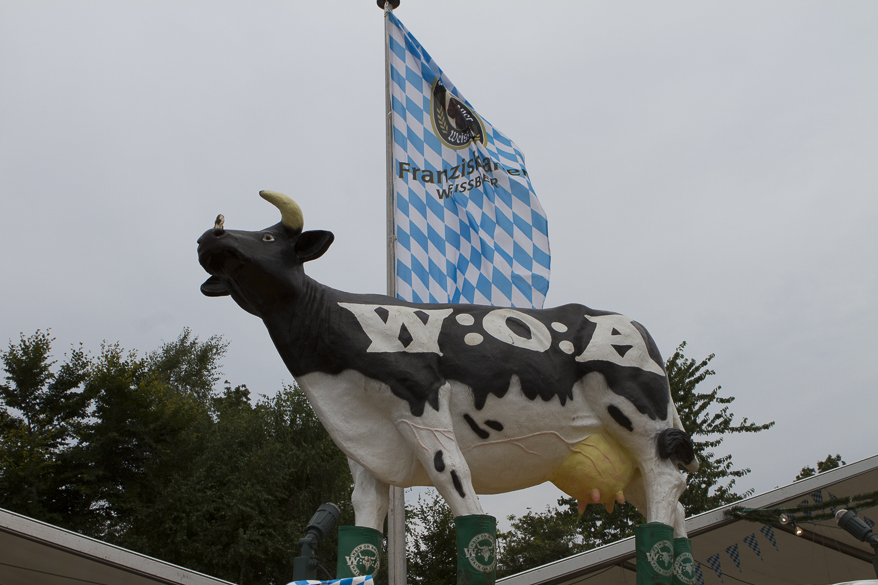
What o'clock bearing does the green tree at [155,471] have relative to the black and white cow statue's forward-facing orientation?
The green tree is roughly at 2 o'clock from the black and white cow statue.

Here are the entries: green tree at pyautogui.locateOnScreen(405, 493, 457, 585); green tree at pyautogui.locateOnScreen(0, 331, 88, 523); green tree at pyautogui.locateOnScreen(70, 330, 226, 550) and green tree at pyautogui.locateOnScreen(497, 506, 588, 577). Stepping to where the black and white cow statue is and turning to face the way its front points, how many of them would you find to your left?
0

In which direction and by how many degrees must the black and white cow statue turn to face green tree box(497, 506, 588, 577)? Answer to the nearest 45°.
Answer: approximately 90° to its right

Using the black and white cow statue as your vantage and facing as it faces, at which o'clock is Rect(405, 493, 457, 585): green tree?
The green tree is roughly at 3 o'clock from the black and white cow statue.

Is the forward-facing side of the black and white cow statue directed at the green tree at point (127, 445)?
no

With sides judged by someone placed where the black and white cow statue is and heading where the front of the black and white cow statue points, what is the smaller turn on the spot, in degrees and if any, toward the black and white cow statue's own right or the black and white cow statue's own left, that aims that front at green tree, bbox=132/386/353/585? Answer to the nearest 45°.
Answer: approximately 90° to the black and white cow statue's own right

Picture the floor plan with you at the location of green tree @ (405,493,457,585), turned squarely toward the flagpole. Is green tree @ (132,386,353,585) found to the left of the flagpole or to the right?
right

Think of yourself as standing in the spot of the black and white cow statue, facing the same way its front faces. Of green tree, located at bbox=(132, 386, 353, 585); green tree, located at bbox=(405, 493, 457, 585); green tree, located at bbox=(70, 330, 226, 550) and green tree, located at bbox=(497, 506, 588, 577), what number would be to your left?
0

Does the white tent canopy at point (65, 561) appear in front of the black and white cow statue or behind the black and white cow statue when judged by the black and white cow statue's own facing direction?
in front

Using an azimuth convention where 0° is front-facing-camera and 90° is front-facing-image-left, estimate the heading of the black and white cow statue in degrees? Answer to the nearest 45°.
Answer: approximately 90°
